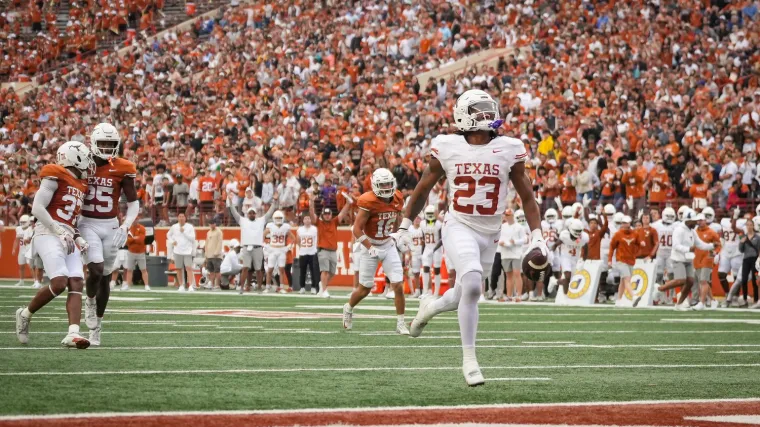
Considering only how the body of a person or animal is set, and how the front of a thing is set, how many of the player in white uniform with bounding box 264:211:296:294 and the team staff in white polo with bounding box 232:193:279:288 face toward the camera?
2

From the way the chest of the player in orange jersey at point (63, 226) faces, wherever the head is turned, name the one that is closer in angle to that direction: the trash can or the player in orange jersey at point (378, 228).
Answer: the player in orange jersey

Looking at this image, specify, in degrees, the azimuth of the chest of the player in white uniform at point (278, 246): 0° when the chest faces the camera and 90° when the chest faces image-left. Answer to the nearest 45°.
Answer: approximately 0°

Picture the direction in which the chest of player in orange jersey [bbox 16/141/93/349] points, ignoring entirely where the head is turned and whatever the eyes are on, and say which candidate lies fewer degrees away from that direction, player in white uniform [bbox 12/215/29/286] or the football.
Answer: the football

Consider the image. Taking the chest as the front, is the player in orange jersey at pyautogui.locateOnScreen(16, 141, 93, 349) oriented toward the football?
yes

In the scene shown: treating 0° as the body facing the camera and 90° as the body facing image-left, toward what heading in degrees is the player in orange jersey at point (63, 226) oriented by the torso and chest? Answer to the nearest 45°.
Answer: approximately 315°

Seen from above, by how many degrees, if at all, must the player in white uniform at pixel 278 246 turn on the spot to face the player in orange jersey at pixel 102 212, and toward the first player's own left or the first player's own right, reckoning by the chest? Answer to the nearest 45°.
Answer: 0° — they already face them

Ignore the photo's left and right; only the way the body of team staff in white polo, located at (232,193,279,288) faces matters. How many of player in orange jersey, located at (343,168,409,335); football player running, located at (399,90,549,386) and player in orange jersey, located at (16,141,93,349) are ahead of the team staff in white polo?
3

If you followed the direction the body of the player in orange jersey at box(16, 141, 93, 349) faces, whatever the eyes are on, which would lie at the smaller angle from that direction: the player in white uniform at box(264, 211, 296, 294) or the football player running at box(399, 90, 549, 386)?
the football player running

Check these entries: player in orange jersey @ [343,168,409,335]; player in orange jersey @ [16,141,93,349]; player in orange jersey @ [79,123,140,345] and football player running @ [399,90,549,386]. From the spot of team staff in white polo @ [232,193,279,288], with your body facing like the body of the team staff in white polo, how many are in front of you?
4

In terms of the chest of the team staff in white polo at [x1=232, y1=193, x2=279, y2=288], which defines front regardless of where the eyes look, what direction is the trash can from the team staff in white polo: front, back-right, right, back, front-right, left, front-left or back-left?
back-right
